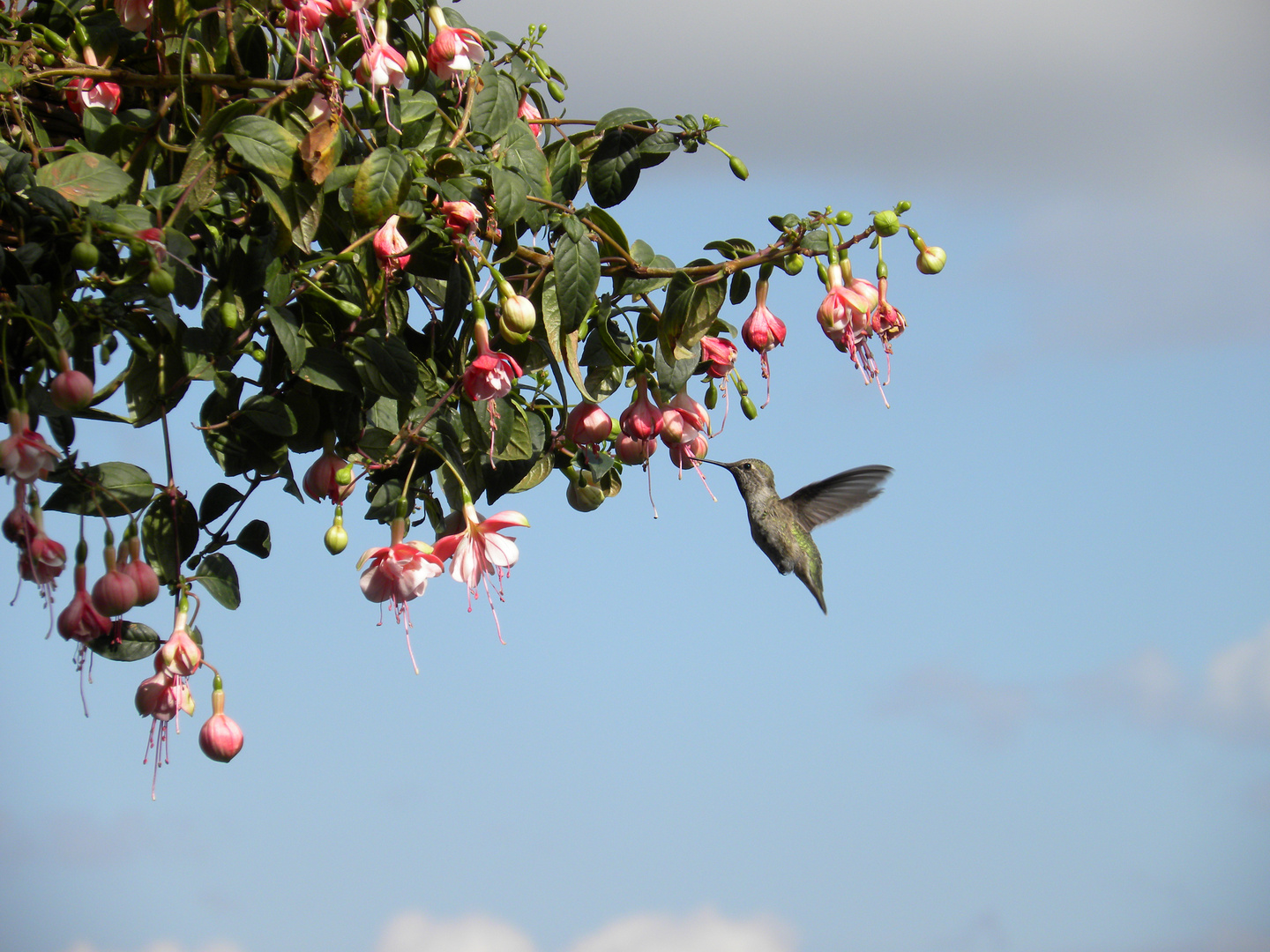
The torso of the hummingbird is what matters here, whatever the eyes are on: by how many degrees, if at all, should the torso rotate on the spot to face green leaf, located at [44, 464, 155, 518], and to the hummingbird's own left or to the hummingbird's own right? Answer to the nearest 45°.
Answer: approximately 45° to the hummingbird's own left

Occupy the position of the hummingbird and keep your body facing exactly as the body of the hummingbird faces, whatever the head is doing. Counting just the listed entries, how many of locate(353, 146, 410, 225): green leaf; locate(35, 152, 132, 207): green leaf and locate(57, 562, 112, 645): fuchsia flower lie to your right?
0

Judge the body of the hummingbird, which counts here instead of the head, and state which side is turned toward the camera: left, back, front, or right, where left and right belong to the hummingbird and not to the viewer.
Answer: left

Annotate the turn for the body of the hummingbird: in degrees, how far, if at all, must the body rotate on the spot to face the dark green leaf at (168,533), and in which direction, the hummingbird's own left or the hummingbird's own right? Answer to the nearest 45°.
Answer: approximately 45° to the hummingbird's own left

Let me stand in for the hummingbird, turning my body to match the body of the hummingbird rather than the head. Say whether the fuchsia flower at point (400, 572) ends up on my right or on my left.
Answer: on my left
